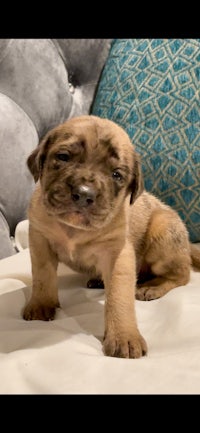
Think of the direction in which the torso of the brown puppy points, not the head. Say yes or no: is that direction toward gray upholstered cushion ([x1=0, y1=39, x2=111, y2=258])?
no

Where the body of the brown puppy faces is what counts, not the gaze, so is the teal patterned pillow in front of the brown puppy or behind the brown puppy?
behind

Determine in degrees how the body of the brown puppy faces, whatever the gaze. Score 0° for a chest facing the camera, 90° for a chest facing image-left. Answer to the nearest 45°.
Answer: approximately 45°

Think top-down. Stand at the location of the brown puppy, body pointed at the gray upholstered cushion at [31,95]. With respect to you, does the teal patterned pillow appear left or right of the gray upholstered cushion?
right
